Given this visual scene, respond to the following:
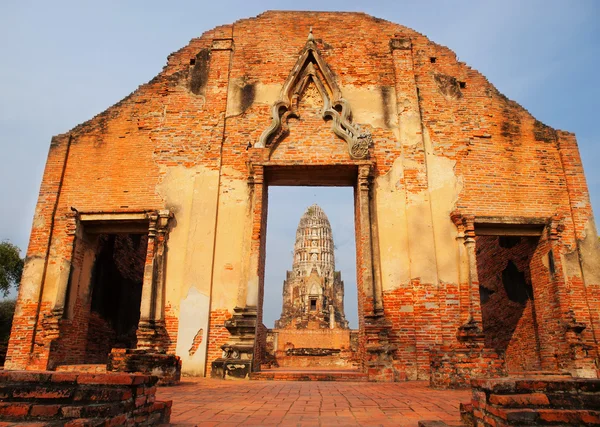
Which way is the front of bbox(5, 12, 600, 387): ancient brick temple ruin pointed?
toward the camera

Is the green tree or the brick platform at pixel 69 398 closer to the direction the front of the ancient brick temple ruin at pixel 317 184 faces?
the brick platform

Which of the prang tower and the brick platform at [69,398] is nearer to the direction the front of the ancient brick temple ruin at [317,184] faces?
the brick platform

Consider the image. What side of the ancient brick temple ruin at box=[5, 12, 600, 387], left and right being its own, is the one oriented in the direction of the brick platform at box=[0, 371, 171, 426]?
front

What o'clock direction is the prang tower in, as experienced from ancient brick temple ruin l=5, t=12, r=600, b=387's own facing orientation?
The prang tower is roughly at 6 o'clock from the ancient brick temple ruin.

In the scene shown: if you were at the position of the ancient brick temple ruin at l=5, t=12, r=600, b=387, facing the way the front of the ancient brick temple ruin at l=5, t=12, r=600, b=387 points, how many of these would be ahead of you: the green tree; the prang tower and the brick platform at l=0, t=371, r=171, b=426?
1

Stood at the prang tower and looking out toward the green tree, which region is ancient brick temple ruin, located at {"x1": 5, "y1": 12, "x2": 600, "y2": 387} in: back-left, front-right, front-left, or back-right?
front-left

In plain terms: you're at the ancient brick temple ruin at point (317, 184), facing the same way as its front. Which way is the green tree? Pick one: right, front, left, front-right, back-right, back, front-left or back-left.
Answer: back-right
